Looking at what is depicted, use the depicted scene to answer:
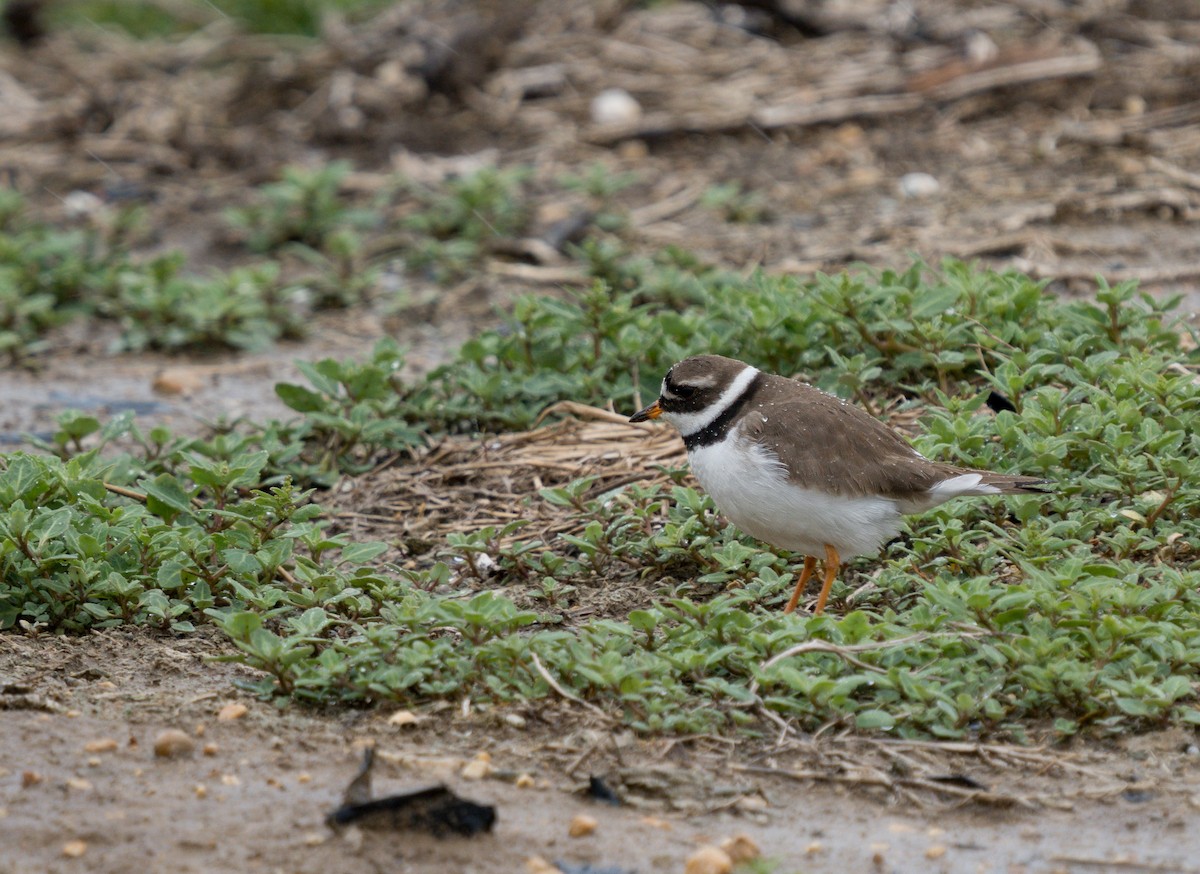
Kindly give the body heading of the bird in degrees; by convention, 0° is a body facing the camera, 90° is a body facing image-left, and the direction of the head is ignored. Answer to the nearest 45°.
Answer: approximately 90°

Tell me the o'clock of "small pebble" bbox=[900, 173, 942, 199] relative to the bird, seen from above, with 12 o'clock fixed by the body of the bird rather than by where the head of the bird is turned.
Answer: The small pebble is roughly at 3 o'clock from the bird.

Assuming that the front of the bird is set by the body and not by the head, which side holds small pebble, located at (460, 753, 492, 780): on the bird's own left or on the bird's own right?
on the bird's own left

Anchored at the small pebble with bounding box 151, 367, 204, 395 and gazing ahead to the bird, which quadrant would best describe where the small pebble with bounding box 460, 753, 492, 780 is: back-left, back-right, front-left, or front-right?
front-right

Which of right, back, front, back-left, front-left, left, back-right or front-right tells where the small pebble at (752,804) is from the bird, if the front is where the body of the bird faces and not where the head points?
left

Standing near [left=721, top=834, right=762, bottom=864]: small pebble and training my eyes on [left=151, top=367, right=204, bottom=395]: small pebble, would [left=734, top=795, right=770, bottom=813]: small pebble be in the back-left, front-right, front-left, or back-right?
front-right

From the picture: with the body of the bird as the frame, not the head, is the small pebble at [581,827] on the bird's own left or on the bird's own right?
on the bird's own left

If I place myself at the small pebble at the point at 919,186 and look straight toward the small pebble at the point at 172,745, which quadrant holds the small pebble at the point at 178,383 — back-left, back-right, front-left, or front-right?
front-right

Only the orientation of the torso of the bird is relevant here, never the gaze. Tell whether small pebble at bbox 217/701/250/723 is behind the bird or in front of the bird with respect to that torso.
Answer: in front

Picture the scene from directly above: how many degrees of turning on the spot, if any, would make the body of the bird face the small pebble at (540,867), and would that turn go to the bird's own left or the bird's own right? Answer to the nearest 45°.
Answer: approximately 90° to the bird's own left

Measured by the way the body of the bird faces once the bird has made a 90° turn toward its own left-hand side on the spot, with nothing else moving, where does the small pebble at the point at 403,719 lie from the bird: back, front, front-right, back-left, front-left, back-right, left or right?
front-right
